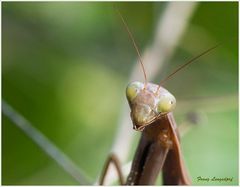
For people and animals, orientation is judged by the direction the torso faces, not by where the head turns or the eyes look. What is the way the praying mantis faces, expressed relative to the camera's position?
facing the viewer and to the left of the viewer
